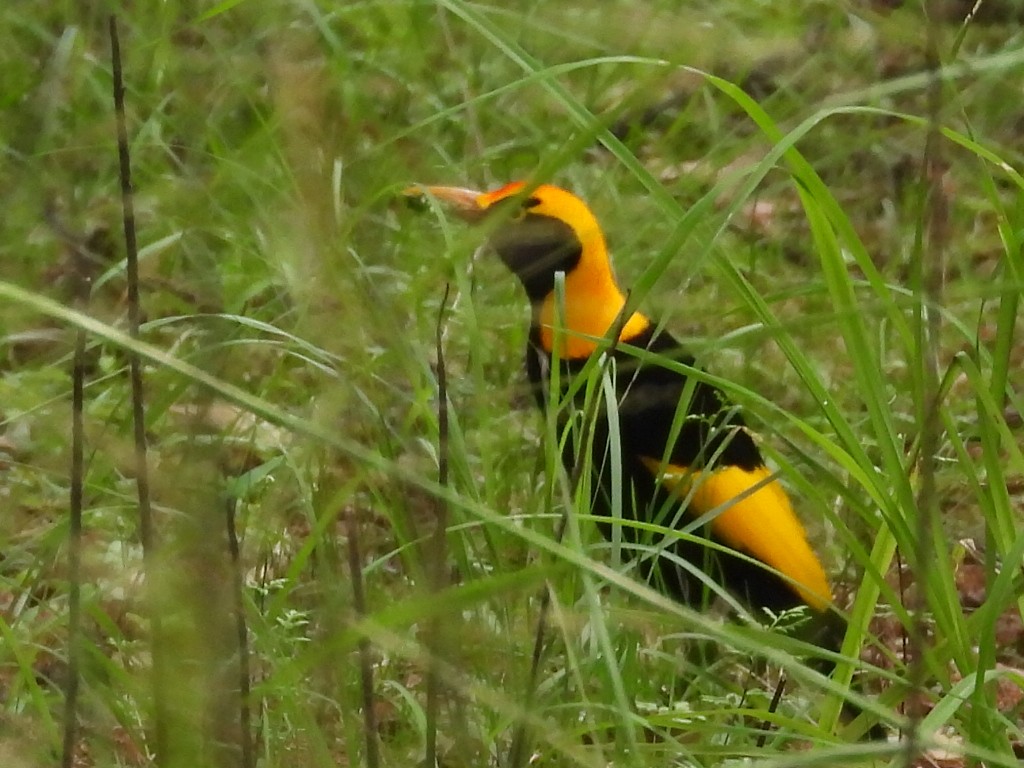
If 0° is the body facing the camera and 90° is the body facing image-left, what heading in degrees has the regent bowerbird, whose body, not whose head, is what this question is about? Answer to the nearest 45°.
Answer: approximately 90°

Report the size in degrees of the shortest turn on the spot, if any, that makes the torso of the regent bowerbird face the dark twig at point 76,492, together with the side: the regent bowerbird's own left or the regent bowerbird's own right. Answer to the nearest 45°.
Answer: approximately 90° to the regent bowerbird's own left

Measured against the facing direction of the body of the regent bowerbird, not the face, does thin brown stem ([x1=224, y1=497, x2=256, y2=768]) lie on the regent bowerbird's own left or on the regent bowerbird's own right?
on the regent bowerbird's own left

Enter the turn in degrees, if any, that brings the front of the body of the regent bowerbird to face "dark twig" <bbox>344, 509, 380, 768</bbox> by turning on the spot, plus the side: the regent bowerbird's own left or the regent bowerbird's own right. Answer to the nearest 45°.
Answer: approximately 90° to the regent bowerbird's own left
